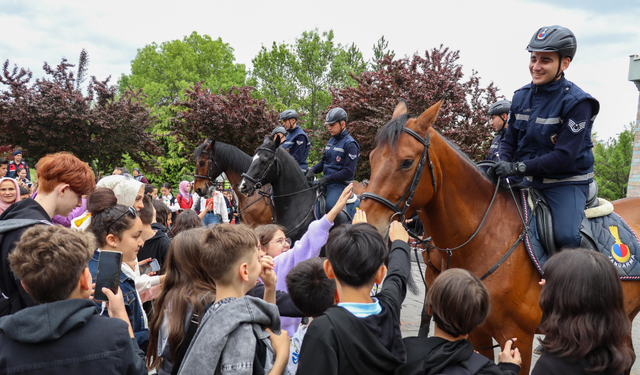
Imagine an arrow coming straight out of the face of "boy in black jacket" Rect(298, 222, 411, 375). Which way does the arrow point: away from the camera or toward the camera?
away from the camera

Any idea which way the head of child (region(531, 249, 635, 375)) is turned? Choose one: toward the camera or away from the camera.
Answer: away from the camera

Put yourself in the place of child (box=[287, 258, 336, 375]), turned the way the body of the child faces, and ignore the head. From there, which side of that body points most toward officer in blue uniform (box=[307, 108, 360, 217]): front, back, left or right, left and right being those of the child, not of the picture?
front

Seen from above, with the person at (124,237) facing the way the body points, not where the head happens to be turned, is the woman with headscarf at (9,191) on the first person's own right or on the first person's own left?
on the first person's own left

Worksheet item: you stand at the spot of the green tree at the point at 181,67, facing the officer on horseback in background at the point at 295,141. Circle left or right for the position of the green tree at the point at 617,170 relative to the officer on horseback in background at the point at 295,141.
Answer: left

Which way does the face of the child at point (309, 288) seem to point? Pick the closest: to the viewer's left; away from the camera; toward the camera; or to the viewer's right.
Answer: away from the camera

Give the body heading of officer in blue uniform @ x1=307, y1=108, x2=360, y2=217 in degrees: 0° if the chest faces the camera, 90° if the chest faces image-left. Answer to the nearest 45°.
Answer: approximately 45°

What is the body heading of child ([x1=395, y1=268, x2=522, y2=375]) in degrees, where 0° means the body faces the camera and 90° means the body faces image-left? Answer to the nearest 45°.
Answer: approximately 180°

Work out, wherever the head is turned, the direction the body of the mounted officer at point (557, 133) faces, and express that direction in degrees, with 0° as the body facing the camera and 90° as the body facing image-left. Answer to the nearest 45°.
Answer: approximately 45°

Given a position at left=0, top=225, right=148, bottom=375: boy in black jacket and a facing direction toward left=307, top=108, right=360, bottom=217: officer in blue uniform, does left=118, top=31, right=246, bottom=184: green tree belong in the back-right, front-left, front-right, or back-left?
front-left

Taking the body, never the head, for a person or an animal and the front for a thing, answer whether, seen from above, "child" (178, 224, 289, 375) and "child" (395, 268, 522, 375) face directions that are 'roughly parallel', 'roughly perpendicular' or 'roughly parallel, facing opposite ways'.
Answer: roughly parallel

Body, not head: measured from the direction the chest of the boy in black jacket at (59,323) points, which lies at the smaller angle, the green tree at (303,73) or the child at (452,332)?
the green tree

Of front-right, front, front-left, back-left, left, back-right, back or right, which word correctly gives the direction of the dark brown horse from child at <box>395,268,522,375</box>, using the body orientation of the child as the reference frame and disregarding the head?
front-left
